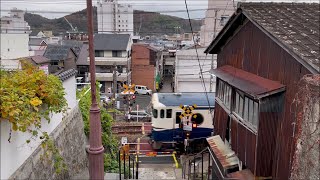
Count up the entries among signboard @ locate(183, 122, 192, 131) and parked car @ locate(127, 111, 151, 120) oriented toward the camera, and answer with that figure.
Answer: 1

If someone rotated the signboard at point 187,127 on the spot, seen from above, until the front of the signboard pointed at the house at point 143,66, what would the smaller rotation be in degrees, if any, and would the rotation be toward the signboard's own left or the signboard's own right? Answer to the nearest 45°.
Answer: approximately 180°

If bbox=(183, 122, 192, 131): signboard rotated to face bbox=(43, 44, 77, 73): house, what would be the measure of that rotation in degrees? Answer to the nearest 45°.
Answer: approximately 135° to its right

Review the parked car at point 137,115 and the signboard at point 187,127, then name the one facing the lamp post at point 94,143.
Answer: the signboard

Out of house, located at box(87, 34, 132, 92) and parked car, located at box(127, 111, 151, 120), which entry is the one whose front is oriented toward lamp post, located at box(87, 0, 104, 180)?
the house
